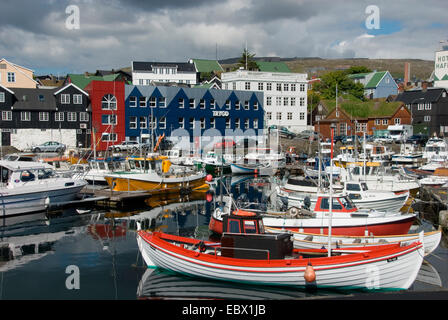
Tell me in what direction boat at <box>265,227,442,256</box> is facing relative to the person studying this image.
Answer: facing to the right of the viewer

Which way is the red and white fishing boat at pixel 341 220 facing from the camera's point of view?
to the viewer's right

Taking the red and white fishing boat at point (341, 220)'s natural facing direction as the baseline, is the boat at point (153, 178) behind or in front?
behind

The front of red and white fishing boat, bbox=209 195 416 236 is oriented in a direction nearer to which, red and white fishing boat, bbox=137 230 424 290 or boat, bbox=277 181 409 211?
the boat

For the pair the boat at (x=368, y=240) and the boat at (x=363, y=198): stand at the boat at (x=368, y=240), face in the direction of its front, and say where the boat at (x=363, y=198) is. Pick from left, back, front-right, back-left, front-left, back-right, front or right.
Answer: left

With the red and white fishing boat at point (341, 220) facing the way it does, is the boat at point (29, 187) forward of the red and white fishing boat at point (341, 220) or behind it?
behind

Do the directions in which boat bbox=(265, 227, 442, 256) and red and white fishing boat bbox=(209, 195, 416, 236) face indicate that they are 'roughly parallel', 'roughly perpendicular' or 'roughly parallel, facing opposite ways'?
roughly parallel
